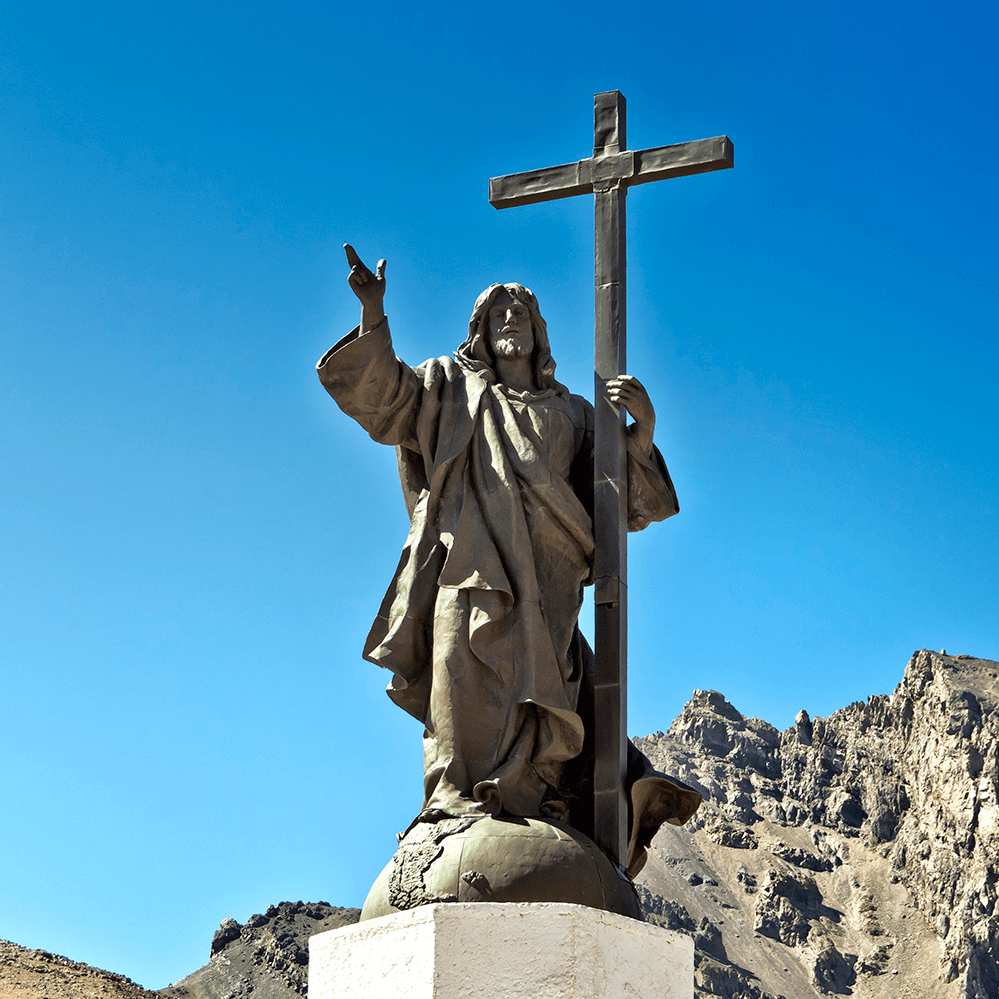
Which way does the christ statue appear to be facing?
toward the camera
